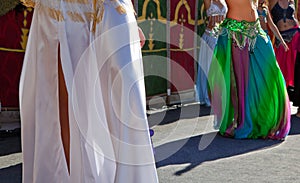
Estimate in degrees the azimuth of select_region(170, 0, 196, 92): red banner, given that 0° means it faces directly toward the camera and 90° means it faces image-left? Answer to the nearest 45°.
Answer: approximately 0°
